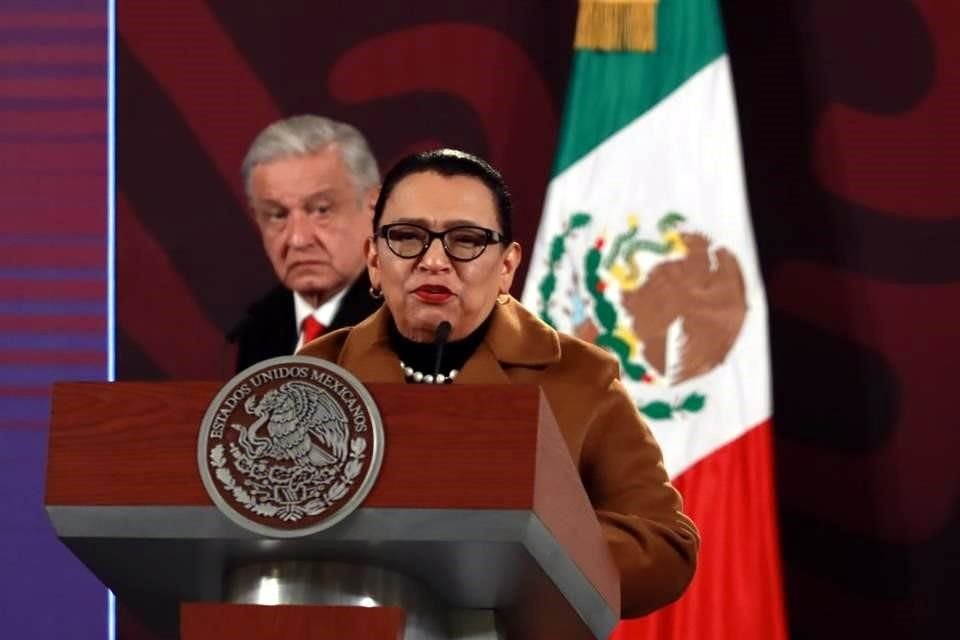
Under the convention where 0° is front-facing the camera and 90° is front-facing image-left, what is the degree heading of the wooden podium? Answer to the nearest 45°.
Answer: approximately 0°

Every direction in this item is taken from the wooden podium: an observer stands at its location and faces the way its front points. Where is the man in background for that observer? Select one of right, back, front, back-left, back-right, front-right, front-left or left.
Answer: back

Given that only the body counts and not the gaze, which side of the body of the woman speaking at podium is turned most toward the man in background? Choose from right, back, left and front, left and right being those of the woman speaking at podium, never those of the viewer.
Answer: back

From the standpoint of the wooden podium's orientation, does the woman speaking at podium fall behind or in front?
behind

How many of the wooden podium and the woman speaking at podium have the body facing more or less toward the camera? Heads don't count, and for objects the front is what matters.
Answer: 2

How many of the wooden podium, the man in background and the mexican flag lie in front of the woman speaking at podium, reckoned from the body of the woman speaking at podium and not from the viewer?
1

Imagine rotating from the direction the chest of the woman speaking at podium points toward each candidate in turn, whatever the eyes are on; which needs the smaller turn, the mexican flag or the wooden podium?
the wooden podium

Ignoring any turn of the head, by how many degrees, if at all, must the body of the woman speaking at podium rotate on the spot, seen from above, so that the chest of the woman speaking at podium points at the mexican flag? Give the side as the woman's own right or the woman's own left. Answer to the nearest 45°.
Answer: approximately 180°
